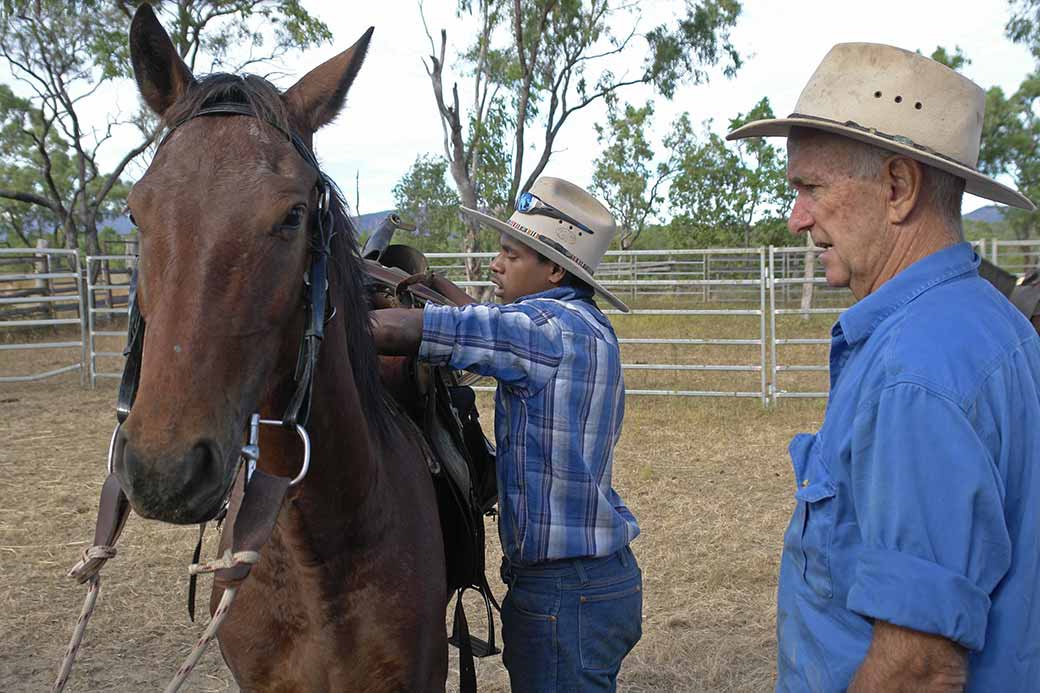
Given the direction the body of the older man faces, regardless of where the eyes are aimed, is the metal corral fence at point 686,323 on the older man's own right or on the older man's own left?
on the older man's own right

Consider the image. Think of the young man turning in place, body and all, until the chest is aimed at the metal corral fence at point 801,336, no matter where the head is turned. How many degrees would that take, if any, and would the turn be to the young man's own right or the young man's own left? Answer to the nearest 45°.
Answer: approximately 135° to the young man's own right

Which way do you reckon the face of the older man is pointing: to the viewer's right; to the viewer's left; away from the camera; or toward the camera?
to the viewer's left

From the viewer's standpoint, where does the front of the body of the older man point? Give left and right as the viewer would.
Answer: facing to the left of the viewer

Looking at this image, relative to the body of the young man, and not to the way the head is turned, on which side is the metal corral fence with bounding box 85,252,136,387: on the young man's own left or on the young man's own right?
on the young man's own right

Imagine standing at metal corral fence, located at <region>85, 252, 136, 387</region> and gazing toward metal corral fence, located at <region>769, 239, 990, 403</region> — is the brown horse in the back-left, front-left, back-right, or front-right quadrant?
front-right

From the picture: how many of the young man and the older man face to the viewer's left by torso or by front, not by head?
2

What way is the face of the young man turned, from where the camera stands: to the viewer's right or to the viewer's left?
to the viewer's left

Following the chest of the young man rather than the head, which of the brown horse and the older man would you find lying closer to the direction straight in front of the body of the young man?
the brown horse

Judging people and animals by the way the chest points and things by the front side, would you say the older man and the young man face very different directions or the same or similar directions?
same or similar directions

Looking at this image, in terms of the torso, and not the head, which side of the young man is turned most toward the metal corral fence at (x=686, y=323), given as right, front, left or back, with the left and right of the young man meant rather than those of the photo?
right

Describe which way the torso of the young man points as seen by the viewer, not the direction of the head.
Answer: to the viewer's left
